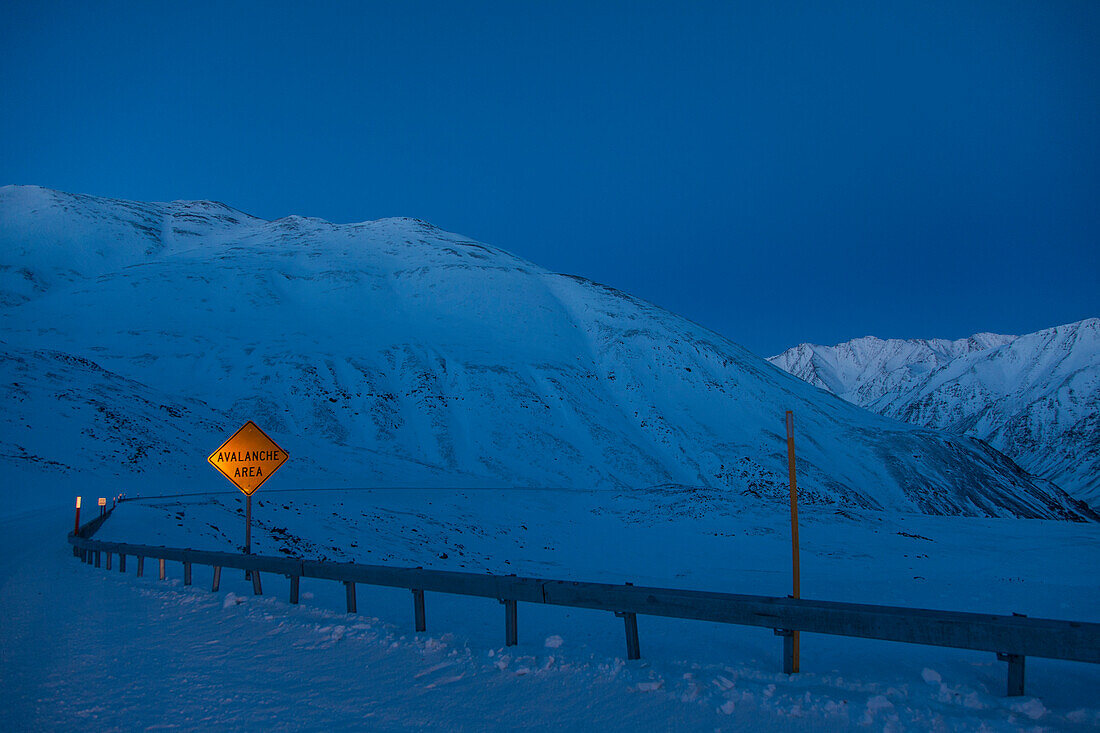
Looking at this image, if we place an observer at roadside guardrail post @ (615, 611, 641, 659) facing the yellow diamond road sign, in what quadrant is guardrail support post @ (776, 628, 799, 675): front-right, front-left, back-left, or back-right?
back-right

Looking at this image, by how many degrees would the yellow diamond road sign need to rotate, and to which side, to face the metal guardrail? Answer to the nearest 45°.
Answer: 0° — it already faces it

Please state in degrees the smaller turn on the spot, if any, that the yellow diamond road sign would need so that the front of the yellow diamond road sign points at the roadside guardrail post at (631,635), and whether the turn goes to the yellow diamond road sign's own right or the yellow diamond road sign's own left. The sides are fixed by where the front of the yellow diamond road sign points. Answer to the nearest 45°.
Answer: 0° — it already faces it

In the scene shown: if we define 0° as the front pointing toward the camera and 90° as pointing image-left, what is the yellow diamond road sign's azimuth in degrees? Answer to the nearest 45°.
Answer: approximately 0°

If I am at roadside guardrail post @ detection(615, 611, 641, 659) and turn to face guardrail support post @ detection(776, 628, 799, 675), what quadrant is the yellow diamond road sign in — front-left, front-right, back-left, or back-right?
back-left
